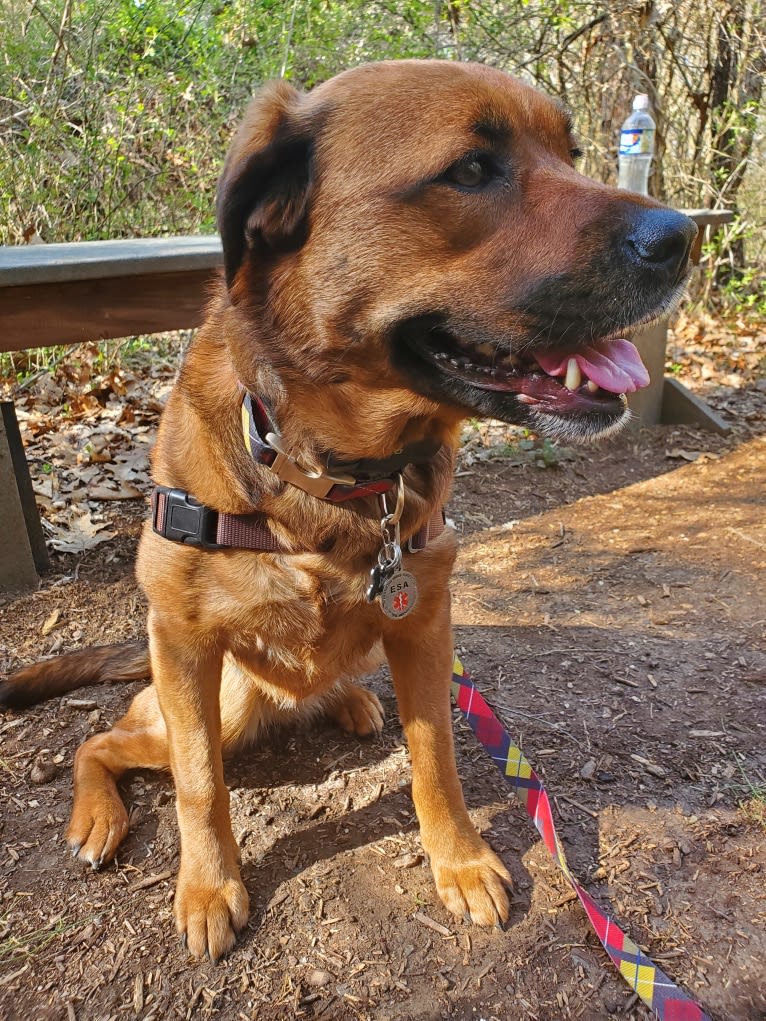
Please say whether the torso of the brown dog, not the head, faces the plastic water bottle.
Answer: no

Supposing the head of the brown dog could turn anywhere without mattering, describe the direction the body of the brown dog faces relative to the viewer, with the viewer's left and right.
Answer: facing the viewer and to the right of the viewer

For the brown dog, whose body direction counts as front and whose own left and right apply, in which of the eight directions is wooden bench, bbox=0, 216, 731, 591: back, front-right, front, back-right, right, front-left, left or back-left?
back
